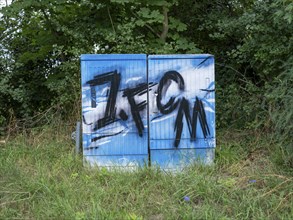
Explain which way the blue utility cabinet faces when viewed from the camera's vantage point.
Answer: facing the viewer
